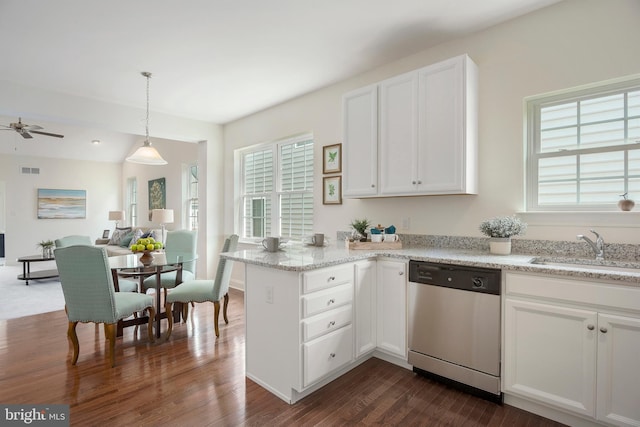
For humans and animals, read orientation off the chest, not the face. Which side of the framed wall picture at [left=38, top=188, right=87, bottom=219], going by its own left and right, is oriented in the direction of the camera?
front

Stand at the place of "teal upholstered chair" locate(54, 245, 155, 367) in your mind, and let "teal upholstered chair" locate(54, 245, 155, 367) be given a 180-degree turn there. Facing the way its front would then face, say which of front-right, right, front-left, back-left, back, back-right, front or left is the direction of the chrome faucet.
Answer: left

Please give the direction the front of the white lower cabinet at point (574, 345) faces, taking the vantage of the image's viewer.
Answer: facing the viewer and to the left of the viewer

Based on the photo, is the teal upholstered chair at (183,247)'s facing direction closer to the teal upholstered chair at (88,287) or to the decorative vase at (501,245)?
the teal upholstered chair

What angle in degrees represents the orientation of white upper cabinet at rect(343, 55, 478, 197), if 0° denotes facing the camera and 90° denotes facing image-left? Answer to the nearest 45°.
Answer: approximately 45°

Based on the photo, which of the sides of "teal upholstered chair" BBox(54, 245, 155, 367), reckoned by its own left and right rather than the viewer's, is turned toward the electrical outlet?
right

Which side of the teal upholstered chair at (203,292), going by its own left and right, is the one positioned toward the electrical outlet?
back

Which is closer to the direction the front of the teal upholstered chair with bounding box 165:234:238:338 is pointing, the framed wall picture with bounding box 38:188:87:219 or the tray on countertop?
the framed wall picture

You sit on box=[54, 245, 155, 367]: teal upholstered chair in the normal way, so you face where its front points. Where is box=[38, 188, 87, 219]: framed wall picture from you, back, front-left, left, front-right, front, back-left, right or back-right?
front-left

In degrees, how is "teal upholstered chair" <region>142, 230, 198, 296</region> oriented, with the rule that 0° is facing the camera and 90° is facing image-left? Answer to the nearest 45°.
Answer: approximately 45°

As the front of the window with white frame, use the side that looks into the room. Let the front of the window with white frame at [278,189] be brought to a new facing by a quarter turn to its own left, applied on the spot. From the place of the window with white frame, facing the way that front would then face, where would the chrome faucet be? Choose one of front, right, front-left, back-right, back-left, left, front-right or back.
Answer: front

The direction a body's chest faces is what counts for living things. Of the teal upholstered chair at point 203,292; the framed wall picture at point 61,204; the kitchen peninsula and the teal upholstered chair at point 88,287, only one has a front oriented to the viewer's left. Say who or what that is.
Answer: the teal upholstered chair at point 203,292

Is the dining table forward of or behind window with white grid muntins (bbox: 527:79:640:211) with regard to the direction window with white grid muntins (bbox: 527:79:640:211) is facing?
forward

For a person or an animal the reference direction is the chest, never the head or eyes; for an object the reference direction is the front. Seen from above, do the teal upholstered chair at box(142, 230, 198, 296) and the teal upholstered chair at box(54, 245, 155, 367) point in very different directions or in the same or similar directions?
very different directions

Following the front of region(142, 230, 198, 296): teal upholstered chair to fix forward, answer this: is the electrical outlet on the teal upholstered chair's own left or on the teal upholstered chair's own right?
on the teal upholstered chair's own left

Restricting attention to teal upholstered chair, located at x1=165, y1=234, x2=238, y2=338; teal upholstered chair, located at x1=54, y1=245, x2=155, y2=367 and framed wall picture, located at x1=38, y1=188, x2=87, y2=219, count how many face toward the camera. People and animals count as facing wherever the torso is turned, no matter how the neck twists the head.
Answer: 1

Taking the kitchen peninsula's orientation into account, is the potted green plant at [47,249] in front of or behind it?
behind

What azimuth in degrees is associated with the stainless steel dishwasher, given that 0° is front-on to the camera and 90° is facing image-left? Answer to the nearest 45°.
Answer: approximately 45°

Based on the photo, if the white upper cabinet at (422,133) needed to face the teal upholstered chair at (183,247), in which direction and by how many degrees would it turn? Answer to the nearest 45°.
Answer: approximately 45° to its right
